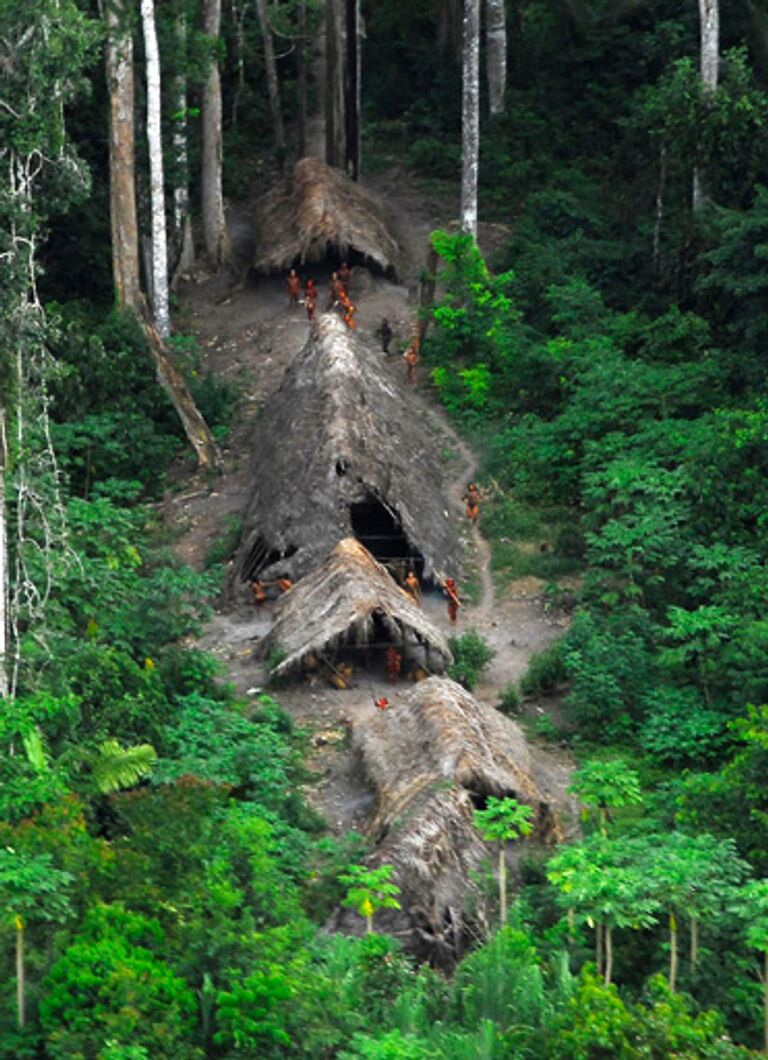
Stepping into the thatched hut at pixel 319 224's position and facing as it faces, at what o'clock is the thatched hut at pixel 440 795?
the thatched hut at pixel 440 795 is roughly at 12 o'clock from the thatched hut at pixel 319 224.

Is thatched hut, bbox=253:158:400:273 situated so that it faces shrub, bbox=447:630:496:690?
yes

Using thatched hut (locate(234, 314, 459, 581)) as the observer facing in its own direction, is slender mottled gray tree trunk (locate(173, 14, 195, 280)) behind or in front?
behind

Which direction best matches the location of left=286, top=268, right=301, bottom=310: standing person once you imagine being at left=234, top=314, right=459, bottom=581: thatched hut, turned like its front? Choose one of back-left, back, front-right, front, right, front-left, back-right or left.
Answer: back

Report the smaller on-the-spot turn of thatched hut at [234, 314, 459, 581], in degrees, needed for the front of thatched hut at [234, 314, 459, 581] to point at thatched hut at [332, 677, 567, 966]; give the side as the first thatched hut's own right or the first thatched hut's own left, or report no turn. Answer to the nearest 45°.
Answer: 0° — it already faces it

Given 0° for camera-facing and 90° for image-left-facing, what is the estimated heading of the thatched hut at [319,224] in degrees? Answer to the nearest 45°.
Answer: approximately 0°

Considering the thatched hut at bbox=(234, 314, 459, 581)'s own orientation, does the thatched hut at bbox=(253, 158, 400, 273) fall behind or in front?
behind

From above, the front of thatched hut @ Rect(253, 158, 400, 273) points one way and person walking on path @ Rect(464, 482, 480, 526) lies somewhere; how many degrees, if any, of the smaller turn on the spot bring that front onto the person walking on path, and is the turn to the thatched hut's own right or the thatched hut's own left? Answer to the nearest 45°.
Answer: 0° — it already faces them

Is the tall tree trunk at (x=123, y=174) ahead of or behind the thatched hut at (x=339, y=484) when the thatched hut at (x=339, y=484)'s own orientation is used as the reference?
behind

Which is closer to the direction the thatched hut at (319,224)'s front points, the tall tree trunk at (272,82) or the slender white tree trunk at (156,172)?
the slender white tree trunk

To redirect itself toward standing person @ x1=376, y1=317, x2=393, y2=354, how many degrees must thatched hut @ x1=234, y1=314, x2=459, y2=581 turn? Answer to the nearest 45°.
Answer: approximately 180°

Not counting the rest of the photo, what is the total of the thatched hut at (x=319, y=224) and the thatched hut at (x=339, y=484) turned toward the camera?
2

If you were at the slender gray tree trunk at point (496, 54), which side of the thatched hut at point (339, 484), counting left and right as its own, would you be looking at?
back

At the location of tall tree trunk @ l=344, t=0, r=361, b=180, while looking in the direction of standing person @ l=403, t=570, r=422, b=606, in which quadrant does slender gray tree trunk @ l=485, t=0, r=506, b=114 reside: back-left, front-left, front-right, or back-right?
back-left

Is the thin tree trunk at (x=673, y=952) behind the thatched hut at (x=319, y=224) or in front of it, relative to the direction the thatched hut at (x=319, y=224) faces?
in front

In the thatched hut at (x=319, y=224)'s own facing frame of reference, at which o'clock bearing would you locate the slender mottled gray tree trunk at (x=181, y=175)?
The slender mottled gray tree trunk is roughly at 3 o'clock from the thatched hut.
